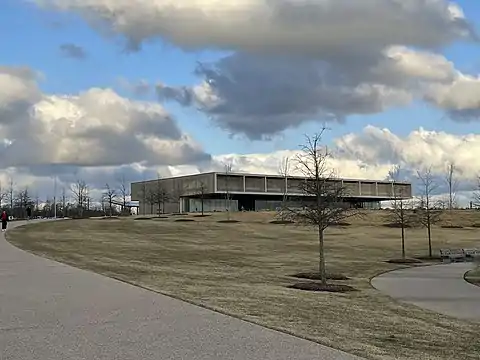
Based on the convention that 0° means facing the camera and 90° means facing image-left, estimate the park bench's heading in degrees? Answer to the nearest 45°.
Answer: approximately 0°
